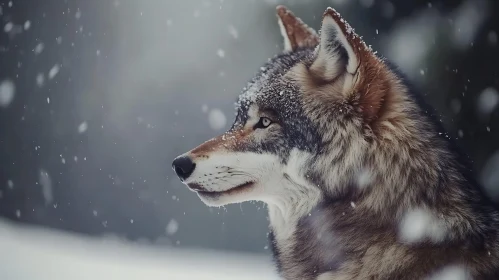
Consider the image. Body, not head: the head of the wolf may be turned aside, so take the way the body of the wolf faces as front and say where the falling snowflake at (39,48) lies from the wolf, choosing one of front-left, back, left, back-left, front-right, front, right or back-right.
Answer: front-right

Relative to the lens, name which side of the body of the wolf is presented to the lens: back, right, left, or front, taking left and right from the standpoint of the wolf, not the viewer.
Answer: left

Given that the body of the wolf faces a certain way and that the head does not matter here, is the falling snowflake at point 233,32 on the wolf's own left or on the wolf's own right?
on the wolf's own right

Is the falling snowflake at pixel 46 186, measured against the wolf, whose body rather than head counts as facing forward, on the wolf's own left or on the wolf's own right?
on the wolf's own right

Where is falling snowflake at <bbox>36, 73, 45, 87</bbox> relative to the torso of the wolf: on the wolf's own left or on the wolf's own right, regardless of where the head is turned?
on the wolf's own right

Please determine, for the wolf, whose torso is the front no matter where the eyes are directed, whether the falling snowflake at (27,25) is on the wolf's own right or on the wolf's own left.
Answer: on the wolf's own right

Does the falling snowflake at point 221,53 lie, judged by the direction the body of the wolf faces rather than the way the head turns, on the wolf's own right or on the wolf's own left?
on the wolf's own right
